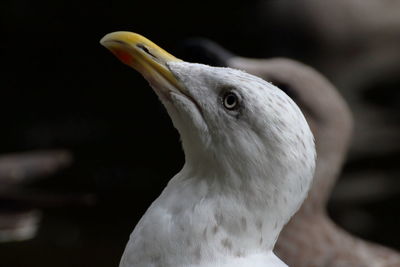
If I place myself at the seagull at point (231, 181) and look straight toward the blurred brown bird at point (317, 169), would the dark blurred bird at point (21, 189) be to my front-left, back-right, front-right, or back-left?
front-left

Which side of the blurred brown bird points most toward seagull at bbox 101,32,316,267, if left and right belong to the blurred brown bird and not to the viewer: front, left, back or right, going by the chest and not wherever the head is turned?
left

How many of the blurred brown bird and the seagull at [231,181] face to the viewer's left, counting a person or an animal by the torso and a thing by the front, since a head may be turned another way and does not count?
2

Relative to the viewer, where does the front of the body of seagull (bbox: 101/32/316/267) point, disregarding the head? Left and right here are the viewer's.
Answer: facing to the left of the viewer

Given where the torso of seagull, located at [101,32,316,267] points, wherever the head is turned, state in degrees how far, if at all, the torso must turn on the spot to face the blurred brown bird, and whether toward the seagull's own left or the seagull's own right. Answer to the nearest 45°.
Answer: approximately 90° to the seagull's own right

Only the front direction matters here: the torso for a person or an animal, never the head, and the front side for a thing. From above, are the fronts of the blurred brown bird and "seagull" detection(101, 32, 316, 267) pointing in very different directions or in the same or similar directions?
same or similar directions

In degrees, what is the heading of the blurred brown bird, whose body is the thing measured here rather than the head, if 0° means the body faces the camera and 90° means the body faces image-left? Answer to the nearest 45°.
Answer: approximately 90°

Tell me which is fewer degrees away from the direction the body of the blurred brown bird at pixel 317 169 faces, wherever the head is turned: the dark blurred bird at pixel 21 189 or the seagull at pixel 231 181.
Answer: the dark blurred bird

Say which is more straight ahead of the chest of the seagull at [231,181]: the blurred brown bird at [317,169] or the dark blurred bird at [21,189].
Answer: the dark blurred bird
